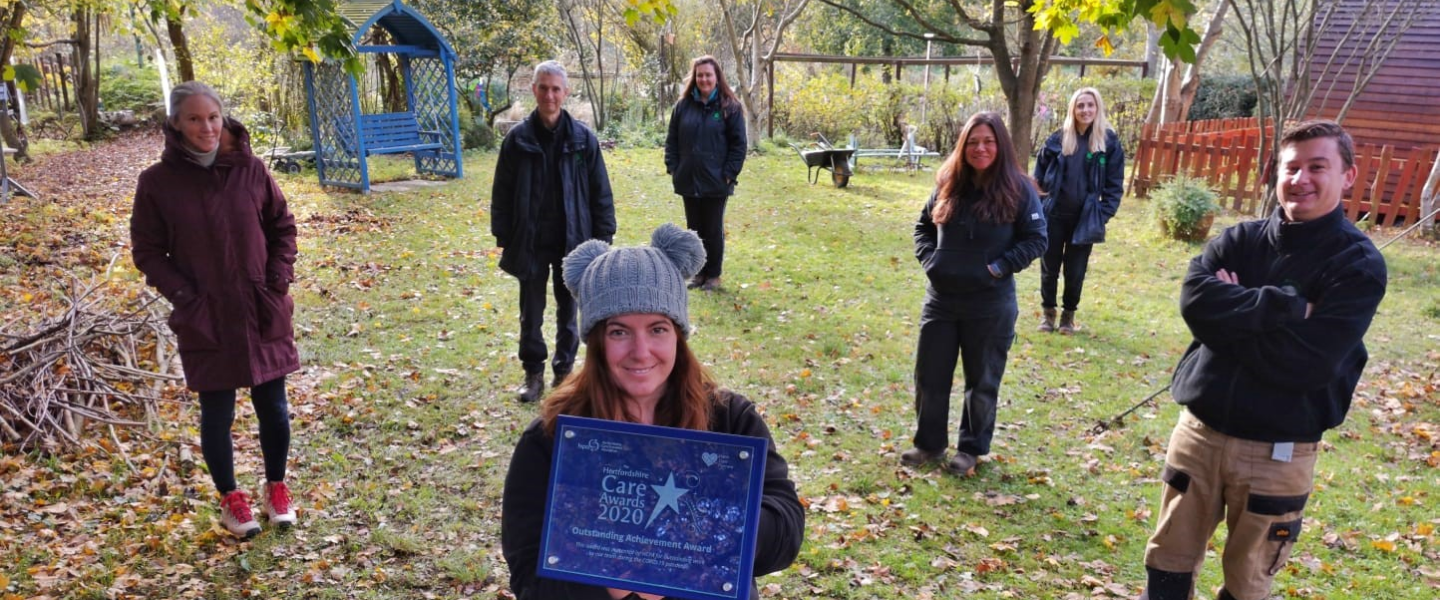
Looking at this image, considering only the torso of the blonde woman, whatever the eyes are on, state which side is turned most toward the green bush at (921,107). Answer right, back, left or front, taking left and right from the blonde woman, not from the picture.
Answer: back

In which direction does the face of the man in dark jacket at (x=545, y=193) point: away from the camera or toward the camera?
toward the camera

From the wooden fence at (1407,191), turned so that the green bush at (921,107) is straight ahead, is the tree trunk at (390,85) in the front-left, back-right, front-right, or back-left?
front-left

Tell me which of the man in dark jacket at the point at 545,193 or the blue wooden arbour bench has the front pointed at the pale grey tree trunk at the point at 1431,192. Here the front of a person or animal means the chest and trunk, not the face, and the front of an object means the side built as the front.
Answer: the blue wooden arbour bench

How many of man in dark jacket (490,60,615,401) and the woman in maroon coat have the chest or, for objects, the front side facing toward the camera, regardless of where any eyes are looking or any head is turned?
2

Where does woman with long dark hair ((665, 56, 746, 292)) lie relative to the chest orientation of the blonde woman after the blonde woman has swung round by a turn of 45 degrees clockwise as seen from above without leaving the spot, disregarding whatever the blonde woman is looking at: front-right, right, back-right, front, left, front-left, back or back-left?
front-right

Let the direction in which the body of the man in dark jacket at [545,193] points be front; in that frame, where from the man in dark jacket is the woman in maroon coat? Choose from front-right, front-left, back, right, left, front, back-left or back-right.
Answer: front-right

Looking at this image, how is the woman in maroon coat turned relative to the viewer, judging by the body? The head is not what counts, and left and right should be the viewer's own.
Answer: facing the viewer

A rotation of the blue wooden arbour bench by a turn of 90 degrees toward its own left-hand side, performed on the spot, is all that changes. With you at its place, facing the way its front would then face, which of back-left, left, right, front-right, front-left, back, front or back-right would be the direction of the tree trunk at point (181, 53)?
left

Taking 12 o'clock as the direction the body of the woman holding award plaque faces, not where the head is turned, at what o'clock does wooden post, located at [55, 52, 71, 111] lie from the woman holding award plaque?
The wooden post is roughly at 5 o'clock from the woman holding award plaque.

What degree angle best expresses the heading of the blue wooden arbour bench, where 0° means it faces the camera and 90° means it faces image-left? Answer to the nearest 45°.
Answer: approximately 315°

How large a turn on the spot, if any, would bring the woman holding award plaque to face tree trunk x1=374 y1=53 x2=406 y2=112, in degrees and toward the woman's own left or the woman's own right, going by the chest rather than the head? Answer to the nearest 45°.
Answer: approximately 180°

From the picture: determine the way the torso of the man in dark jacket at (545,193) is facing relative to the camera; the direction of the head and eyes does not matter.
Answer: toward the camera

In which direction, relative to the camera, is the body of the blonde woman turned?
toward the camera

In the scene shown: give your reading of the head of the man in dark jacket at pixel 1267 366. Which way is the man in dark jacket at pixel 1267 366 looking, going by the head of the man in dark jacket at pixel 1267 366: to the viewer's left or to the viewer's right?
to the viewer's left

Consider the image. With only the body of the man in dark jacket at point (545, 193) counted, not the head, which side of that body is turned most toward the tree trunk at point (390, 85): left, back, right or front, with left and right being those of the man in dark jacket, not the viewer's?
back

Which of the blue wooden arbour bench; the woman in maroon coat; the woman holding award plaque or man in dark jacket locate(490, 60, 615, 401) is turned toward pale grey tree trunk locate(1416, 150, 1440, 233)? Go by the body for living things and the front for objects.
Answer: the blue wooden arbour bench

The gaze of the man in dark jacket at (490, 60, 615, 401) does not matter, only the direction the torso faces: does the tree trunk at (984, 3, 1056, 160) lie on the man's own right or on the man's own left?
on the man's own left

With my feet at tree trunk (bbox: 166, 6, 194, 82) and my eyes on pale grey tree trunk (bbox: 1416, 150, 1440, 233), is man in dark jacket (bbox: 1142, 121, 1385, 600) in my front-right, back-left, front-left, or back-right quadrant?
front-right

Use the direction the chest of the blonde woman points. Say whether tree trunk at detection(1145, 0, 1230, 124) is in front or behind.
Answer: behind
